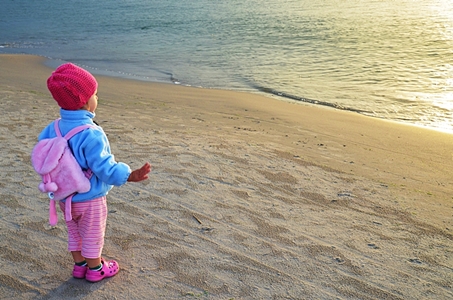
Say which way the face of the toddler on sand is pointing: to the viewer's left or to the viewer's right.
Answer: to the viewer's right

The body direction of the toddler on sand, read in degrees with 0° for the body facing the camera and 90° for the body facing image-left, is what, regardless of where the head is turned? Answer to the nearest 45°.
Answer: approximately 225°
